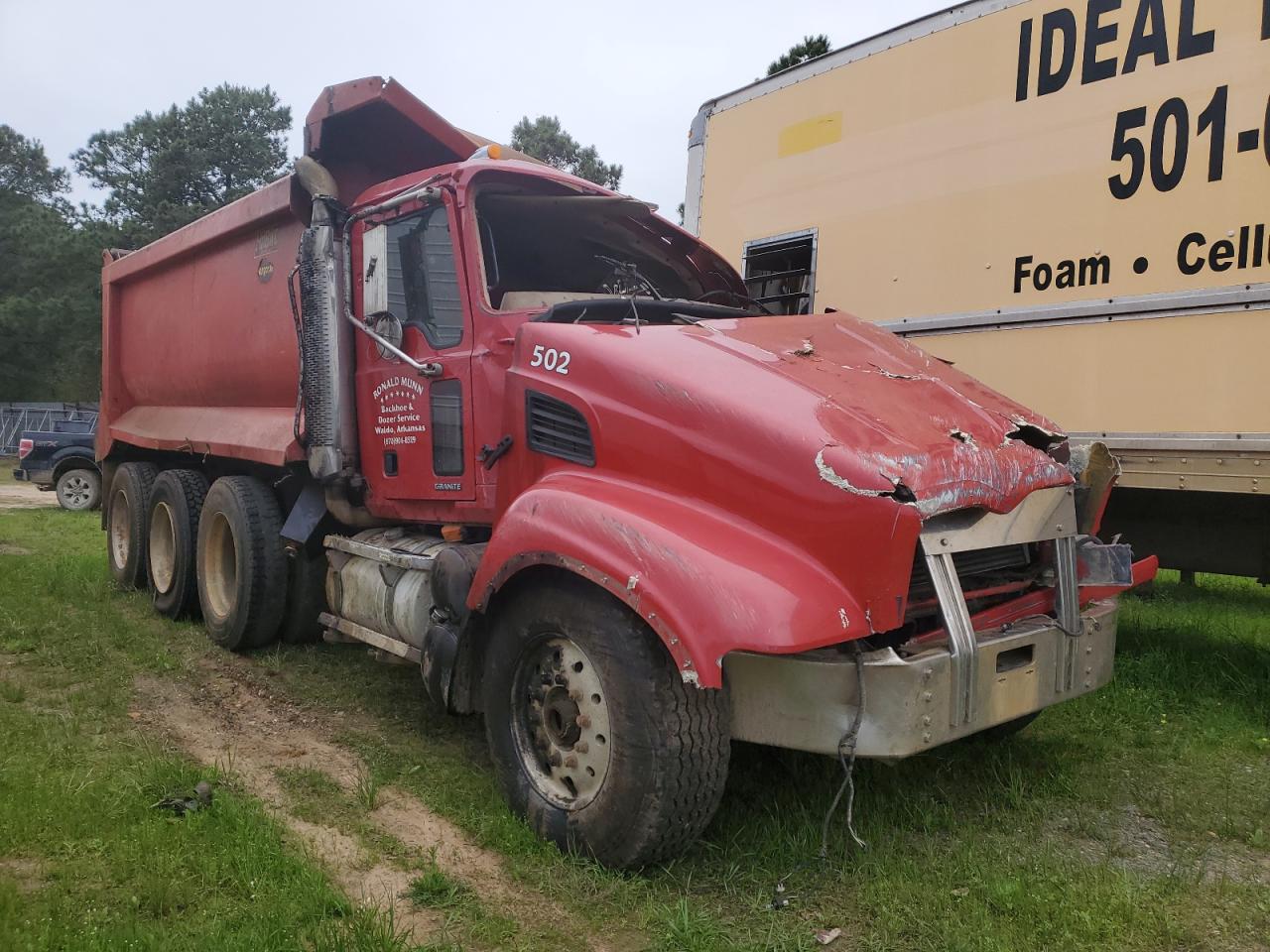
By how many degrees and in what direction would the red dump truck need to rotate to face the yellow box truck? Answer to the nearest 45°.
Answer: approximately 90° to its left

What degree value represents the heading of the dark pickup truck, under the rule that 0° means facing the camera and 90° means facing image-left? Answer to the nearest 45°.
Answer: approximately 270°

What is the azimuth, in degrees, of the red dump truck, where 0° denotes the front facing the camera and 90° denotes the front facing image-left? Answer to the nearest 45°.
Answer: approximately 315°

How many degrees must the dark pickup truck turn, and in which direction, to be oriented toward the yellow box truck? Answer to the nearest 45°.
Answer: approximately 90° to its right
